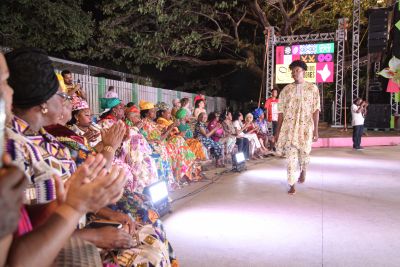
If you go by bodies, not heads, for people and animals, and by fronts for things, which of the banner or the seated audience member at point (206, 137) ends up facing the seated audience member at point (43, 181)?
the banner

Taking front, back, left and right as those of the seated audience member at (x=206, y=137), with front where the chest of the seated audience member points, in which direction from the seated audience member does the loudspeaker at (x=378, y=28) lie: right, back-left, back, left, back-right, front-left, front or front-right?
front-left

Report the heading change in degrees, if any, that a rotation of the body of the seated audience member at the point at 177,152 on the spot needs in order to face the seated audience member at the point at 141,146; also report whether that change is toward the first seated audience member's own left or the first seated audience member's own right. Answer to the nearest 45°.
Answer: approximately 90° to the first seated audience member's own right

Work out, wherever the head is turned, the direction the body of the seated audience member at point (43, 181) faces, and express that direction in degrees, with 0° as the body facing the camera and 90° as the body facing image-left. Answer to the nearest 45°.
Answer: approximately 270°

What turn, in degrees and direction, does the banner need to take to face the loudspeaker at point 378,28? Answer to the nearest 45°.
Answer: approximately 135° to its left

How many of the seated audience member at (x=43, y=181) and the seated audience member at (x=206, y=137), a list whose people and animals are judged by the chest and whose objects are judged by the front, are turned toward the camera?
0

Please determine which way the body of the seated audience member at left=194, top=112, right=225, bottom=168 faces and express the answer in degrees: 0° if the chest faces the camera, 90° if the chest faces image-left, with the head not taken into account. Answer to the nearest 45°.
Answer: approximately 270°

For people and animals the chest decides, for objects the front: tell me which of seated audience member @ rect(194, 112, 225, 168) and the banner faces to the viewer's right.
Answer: the seated audience member

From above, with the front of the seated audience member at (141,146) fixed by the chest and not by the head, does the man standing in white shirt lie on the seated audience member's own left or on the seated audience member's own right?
on the seated audience member's own left

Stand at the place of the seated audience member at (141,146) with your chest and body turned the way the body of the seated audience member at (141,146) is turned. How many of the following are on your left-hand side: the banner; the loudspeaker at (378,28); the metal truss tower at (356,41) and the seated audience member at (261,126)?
4
